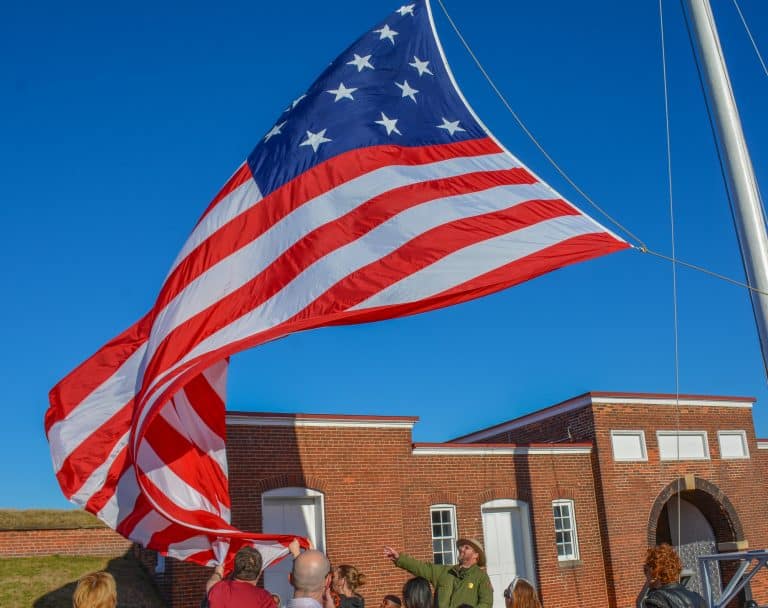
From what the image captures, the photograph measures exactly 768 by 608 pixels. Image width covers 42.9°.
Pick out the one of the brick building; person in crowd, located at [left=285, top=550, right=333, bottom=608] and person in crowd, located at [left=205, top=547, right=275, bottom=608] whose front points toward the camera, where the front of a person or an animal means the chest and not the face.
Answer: the brick building

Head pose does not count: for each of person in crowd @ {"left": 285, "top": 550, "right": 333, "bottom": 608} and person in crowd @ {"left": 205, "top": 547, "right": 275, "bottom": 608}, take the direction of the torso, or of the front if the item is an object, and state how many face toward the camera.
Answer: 0

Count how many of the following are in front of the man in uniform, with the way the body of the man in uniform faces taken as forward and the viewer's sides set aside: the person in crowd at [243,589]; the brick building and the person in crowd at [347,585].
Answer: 2

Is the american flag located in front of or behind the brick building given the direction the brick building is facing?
in front

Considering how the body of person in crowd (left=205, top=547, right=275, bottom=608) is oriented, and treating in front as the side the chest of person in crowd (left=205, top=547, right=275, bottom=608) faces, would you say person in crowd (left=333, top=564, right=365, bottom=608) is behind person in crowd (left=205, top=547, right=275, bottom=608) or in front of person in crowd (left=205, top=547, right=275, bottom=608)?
in front

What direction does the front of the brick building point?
toward the camera

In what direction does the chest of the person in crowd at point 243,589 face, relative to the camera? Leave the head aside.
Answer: away from the camera

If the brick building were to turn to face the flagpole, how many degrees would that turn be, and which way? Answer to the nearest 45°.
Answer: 0° — it already faces it

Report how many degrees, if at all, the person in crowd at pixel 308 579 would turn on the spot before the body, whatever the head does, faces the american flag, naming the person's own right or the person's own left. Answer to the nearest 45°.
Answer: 0° — they already face it

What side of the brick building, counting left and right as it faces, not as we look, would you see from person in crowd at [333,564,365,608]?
front

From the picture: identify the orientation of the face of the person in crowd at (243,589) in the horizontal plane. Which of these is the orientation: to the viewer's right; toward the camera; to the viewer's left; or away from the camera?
away from the camera

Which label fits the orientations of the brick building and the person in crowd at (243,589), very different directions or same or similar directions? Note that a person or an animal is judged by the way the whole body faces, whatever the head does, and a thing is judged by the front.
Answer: very different directions
